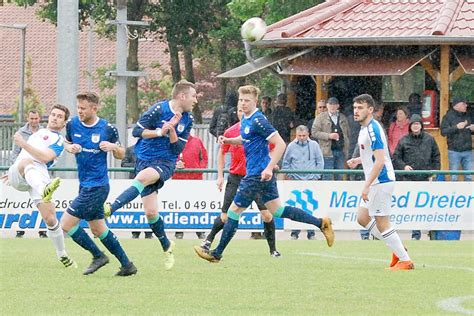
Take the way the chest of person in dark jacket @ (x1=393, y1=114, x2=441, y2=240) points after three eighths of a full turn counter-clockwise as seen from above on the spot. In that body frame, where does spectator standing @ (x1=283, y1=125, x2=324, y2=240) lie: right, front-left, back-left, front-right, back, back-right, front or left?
back-left

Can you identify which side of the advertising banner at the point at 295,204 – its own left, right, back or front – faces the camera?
front

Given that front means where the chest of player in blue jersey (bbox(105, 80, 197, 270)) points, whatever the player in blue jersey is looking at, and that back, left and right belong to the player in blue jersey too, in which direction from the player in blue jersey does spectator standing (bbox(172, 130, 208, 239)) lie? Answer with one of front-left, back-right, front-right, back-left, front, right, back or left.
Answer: back-left

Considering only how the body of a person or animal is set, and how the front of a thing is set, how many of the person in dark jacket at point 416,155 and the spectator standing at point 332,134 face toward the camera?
2

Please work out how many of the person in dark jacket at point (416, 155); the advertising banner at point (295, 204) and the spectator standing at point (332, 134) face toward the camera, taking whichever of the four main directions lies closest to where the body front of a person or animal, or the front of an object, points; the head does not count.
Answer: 3

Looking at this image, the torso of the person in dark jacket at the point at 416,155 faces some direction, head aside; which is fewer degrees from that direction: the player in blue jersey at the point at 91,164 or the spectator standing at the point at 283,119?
the player in blue jersey

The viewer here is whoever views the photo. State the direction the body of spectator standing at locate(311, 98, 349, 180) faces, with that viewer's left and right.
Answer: facing the viewer

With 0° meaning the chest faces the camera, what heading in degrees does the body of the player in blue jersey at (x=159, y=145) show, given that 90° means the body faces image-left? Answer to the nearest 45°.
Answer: approximately 315°

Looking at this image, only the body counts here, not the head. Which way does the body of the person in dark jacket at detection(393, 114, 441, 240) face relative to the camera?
toward the camera

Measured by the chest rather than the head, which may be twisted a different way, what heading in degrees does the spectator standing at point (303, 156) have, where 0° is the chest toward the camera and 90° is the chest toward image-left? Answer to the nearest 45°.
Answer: approximately 0°

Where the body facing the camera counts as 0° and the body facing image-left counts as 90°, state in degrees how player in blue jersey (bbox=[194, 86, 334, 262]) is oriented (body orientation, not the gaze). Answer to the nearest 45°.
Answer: approximately 45°

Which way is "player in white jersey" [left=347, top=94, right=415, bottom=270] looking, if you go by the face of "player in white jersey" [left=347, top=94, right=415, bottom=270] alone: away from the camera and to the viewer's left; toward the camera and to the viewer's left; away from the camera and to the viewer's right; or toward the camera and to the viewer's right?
toward the camera and to the viewer's left

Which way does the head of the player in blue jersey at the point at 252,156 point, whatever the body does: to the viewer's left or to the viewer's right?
to the viewer's left

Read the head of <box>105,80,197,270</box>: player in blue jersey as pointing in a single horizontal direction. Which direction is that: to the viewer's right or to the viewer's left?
to the viewer's right
